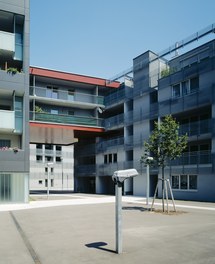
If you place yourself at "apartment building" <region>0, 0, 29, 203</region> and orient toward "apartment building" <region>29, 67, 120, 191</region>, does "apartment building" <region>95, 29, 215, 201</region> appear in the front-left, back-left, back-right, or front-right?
front-right

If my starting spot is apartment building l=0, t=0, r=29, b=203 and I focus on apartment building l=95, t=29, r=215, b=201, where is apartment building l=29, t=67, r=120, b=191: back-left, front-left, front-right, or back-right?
front-left

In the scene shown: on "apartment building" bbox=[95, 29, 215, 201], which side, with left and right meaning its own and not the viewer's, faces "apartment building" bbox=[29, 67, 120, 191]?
right

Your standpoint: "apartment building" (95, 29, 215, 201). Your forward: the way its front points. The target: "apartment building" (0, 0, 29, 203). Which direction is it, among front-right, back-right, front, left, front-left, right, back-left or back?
front

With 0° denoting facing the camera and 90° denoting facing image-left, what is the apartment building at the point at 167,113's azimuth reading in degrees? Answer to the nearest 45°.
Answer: approximately 45°
